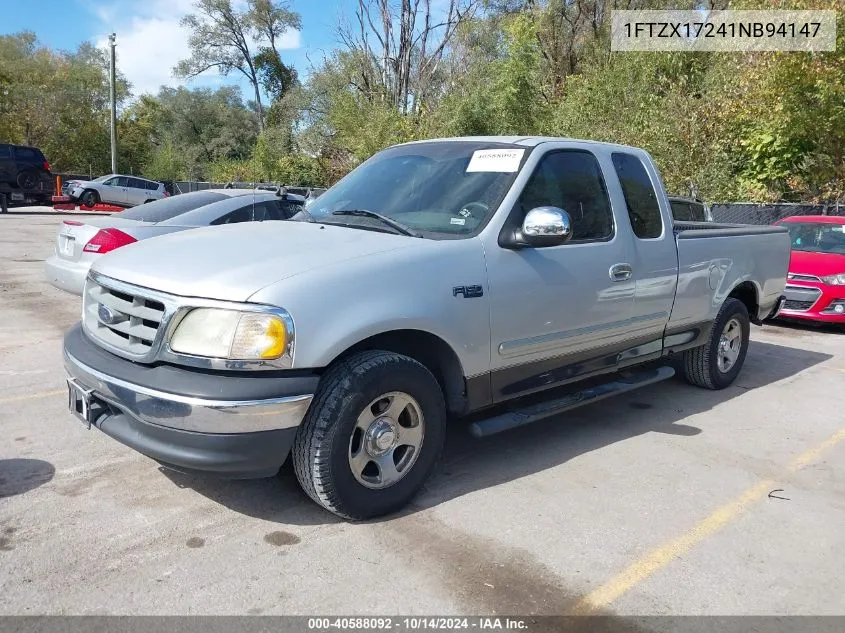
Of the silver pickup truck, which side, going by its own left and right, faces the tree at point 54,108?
right

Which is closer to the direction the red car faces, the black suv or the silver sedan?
the silver sedan

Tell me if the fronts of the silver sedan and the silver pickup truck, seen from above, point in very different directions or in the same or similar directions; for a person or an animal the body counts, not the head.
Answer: very different directions

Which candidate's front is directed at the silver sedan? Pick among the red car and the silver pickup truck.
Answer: the red car

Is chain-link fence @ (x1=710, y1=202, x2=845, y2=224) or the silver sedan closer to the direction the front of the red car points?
the silver sedan

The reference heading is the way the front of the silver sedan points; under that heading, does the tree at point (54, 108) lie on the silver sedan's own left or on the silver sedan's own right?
on the silver sedan's own left

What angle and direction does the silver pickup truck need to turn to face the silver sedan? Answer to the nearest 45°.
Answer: approximately 90° to its right

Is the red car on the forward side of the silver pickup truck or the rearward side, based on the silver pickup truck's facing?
on the rearward side

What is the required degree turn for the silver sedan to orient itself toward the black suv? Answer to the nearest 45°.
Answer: approximately 45° to its left

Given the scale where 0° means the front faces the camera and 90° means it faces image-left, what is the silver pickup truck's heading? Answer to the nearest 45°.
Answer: approximately 45°

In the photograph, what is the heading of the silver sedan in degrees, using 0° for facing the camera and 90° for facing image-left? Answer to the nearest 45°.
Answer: approximately 225°
